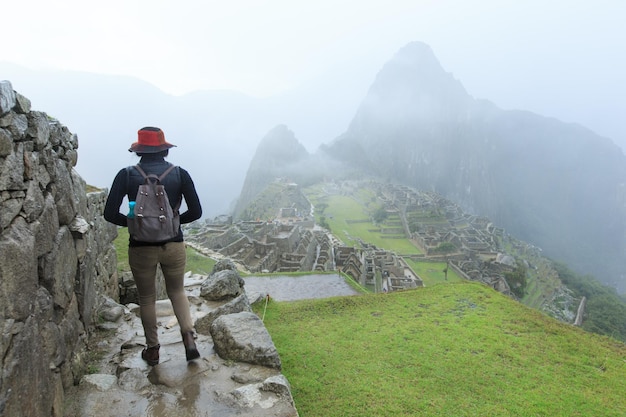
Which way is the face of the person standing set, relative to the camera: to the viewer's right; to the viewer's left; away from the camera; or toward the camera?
away from the camera

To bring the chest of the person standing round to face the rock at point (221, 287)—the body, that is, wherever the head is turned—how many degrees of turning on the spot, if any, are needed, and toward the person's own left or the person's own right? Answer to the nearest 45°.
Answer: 0° — they already face it

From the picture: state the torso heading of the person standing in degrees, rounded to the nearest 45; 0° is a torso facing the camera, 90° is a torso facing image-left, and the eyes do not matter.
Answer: approximately 180°
